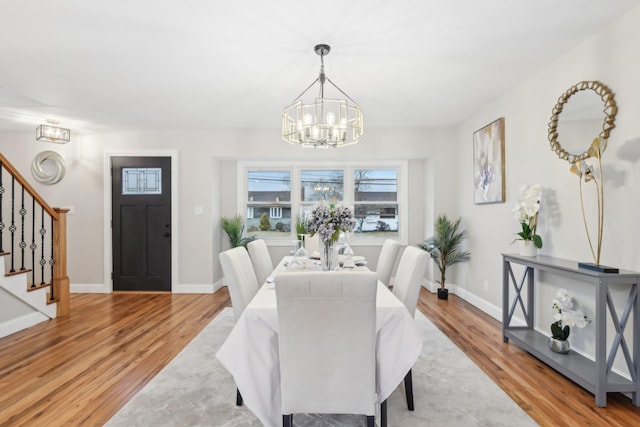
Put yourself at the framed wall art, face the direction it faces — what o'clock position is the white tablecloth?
The white tablecloth is roughly at 11 o'clock from the framed wall art.

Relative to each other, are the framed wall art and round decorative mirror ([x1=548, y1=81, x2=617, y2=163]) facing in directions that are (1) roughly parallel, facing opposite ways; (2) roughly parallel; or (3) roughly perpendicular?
roughly parallel

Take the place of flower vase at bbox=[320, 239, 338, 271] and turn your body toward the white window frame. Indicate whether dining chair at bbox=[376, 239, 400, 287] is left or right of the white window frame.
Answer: right

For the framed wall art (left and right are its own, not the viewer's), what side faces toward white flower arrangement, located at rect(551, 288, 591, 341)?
left

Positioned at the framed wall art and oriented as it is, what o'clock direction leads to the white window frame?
The white window frame is roughly at 2 o'clock from the framed wall art.

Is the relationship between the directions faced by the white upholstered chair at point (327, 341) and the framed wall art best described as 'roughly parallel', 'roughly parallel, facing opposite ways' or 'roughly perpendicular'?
roughly perpendicular

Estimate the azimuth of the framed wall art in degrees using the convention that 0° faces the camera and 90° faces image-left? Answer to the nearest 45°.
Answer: approximately 45°

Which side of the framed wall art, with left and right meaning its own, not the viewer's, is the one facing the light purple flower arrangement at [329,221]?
front

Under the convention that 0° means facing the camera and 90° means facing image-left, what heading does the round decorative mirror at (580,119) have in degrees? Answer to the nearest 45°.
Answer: approximately 45°

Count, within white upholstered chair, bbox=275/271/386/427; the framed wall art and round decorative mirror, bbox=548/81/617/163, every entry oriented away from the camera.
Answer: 1

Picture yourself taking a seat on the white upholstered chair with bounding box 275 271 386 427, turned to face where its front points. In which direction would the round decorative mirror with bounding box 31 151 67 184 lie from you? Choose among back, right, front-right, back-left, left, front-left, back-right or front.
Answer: front-left

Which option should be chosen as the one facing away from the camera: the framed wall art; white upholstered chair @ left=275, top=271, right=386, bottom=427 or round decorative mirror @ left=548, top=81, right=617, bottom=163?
the white upholstered chair

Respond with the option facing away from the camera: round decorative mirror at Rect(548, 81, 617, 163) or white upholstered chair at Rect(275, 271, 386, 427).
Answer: the white upholstered chair

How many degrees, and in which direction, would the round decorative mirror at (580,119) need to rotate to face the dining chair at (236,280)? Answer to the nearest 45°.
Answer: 0° — it already faces it

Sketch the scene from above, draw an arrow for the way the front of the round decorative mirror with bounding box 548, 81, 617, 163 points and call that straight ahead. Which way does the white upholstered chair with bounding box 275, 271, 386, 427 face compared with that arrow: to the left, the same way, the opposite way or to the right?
to the right

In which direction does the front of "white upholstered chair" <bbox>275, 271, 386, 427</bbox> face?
away from the camera
